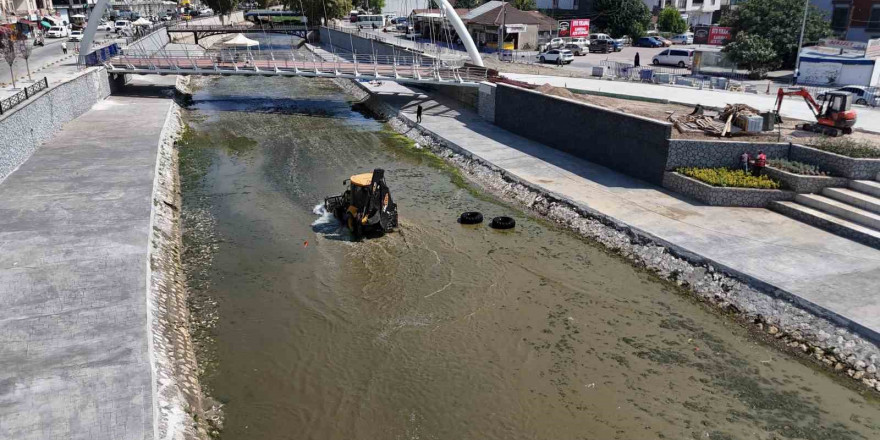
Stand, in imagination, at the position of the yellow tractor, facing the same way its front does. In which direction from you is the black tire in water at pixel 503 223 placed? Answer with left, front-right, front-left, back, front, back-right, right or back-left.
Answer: back-right

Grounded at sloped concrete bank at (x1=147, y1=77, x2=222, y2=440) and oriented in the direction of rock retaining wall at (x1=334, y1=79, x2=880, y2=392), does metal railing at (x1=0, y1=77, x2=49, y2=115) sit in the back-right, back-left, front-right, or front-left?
back-left

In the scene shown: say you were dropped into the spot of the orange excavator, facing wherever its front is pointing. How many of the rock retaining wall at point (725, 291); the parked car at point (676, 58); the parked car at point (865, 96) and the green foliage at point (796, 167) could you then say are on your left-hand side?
2

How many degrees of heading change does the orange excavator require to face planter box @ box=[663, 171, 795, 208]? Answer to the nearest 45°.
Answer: approximately 45° to its left

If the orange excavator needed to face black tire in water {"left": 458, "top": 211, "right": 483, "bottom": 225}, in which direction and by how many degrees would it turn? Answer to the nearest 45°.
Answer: approximately 45° to its left

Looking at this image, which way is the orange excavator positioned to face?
to the viewer's left

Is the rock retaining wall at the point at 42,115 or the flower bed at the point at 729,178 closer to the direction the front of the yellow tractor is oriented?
the rock retaining wall

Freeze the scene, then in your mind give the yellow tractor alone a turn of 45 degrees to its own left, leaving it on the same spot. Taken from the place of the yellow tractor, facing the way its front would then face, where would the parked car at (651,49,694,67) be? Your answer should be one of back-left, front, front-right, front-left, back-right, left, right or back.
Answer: back-right

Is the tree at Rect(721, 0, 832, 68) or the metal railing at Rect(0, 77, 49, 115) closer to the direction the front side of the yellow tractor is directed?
the metal railing

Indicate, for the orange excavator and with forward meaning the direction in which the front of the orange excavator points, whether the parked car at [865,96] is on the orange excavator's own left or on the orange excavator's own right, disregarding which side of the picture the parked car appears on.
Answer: on the orange excavator's own right
